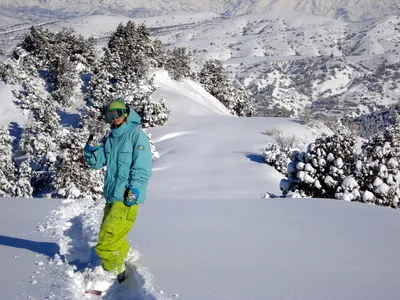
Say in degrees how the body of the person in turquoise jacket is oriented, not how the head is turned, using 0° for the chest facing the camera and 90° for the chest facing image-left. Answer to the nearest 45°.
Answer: approximately 45°

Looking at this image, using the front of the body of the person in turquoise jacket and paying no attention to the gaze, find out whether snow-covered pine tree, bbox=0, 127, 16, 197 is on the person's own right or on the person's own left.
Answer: on the person's own right

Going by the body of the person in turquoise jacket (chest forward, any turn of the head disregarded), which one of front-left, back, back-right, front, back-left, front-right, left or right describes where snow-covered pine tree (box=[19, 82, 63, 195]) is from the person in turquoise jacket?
back-right

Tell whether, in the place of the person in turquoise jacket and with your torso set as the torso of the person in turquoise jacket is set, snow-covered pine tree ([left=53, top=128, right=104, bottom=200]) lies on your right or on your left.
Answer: on your right

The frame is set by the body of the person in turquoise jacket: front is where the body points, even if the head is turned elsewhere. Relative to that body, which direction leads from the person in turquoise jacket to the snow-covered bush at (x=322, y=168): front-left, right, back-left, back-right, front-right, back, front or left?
back

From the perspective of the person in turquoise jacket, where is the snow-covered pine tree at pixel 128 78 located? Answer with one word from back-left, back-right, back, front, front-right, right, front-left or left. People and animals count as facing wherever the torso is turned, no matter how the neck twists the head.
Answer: back-right

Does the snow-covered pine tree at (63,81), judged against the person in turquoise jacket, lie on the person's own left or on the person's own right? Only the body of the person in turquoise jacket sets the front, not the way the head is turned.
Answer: on the person's own right

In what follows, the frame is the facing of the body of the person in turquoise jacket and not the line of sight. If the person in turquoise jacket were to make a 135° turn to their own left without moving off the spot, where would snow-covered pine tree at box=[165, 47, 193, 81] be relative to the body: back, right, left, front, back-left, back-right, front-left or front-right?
left

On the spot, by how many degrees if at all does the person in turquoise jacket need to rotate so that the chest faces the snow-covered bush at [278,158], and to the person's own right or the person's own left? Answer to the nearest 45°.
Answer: approximately 180°
